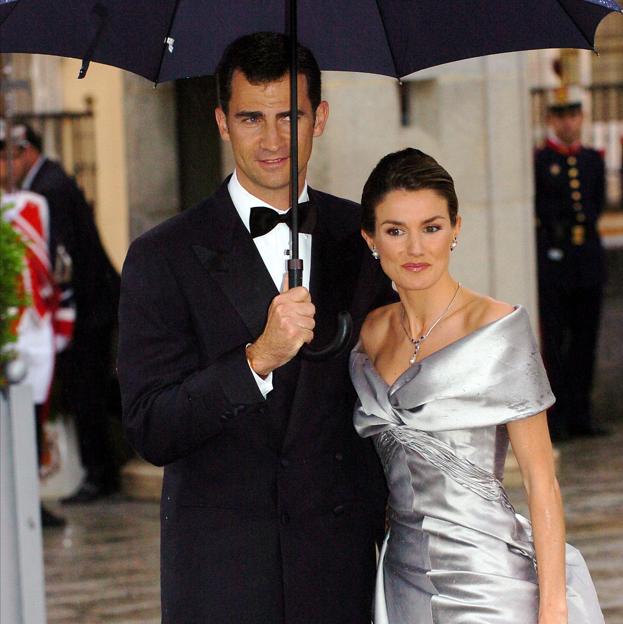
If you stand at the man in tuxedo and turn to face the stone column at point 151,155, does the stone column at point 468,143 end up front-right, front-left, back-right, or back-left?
front-right

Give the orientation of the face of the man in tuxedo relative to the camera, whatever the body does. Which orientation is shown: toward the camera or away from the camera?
toward the camera

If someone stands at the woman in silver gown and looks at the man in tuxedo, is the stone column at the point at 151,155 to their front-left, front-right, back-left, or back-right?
front-right

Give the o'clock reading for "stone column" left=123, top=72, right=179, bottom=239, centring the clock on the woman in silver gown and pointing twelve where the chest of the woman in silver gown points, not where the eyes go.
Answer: The stone column is roughly at 4 o'clock from the woman in silver gown.

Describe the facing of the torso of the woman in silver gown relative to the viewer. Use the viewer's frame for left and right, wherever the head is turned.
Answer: facing the viewer and to the left of the viewer

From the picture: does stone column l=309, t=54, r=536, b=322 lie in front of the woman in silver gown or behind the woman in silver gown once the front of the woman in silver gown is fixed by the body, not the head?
behind
